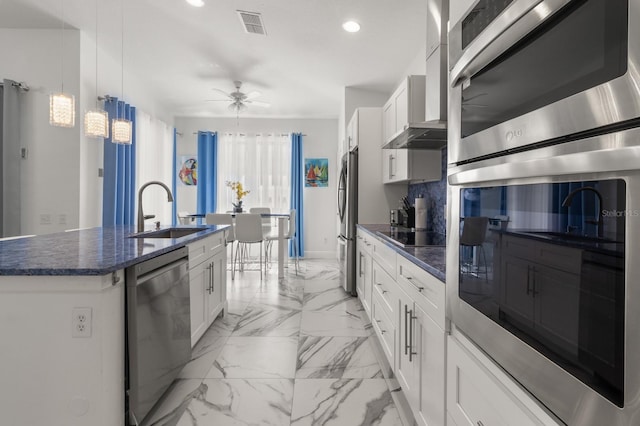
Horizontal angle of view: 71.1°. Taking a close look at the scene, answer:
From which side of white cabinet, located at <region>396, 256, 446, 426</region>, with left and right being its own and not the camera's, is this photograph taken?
left

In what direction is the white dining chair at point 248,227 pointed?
away from the camera

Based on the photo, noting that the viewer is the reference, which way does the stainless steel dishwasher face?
facing the viewer and to the right of the viewer

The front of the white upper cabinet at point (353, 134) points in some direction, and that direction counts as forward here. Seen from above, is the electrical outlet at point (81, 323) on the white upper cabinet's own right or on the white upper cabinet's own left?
on the white upper cabinet's own left

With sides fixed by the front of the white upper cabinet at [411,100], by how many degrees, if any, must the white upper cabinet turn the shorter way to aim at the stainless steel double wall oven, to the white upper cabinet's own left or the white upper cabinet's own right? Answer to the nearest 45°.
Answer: approximately 90° to the white upper cabinet's own left

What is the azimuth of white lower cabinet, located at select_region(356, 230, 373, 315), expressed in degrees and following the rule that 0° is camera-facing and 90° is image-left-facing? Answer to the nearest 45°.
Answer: approximately 90°

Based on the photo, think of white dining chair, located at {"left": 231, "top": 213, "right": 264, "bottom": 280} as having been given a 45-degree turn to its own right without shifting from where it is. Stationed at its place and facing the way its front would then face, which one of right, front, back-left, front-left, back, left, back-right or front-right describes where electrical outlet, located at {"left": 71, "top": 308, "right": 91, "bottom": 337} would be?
back-right

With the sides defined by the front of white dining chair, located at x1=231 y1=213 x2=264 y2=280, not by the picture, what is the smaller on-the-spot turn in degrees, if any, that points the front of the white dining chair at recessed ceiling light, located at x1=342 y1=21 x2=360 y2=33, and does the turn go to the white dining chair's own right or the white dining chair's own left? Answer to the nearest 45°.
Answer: approximately 135° to the white dining chair's own right

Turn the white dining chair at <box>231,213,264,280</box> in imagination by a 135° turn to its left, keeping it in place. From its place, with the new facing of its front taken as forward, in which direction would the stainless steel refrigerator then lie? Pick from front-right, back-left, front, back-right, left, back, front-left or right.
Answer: left

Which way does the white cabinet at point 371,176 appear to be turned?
to the viewer's left

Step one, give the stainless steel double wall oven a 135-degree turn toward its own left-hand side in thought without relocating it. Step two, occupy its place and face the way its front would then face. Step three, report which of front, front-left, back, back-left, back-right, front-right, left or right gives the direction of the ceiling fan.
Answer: back-left

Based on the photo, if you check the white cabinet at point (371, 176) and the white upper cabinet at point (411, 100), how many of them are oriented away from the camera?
0

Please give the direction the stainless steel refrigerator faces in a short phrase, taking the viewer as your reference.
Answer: facing to the left of the viewer

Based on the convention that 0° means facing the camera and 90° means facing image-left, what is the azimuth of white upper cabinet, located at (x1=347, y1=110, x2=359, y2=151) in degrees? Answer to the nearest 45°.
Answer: approximately 90°

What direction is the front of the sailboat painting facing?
toward the camera

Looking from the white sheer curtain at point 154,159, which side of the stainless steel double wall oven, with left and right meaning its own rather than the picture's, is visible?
right
